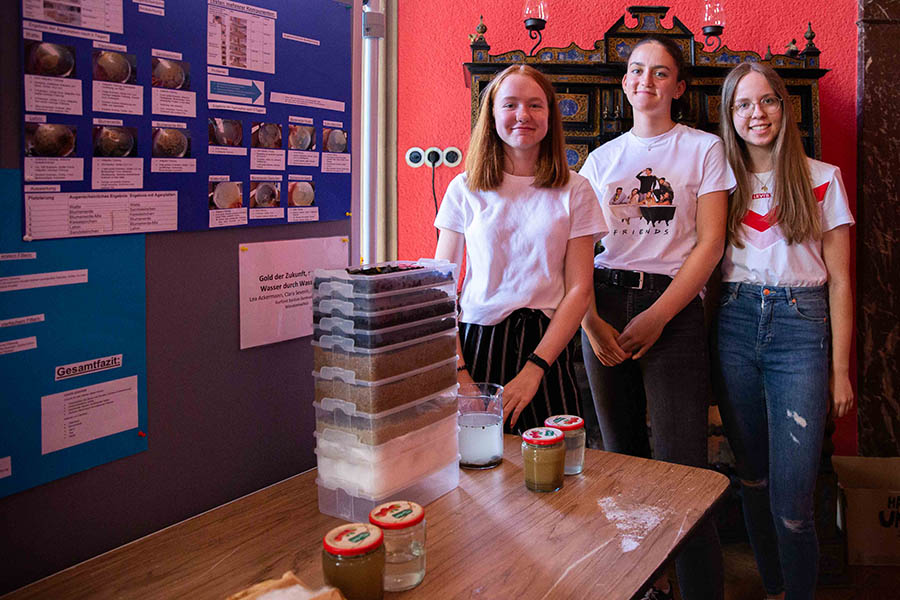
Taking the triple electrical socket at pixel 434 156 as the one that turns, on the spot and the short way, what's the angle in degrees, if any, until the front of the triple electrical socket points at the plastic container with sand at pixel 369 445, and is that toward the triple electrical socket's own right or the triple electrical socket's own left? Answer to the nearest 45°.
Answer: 0° — it already faces it

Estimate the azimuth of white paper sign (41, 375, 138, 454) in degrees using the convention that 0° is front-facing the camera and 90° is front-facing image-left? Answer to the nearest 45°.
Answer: approximately 315°

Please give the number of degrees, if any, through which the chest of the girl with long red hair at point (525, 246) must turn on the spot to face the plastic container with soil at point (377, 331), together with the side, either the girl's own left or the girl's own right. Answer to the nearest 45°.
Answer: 0° — they already face it
